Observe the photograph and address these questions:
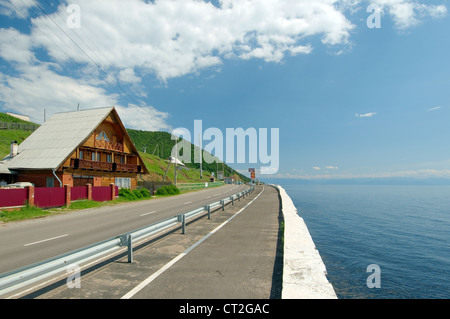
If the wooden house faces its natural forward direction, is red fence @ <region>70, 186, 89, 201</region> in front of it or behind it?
in front

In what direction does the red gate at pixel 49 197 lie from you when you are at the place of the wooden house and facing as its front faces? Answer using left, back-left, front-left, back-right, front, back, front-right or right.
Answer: front-right

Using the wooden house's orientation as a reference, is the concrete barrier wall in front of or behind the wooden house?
in front

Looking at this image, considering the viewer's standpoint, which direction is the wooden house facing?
facing the viewer and to the right of the viewer

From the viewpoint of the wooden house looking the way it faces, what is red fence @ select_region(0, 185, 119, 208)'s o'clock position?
The red fence is roughly at 2 o'clock from the wooden house.
